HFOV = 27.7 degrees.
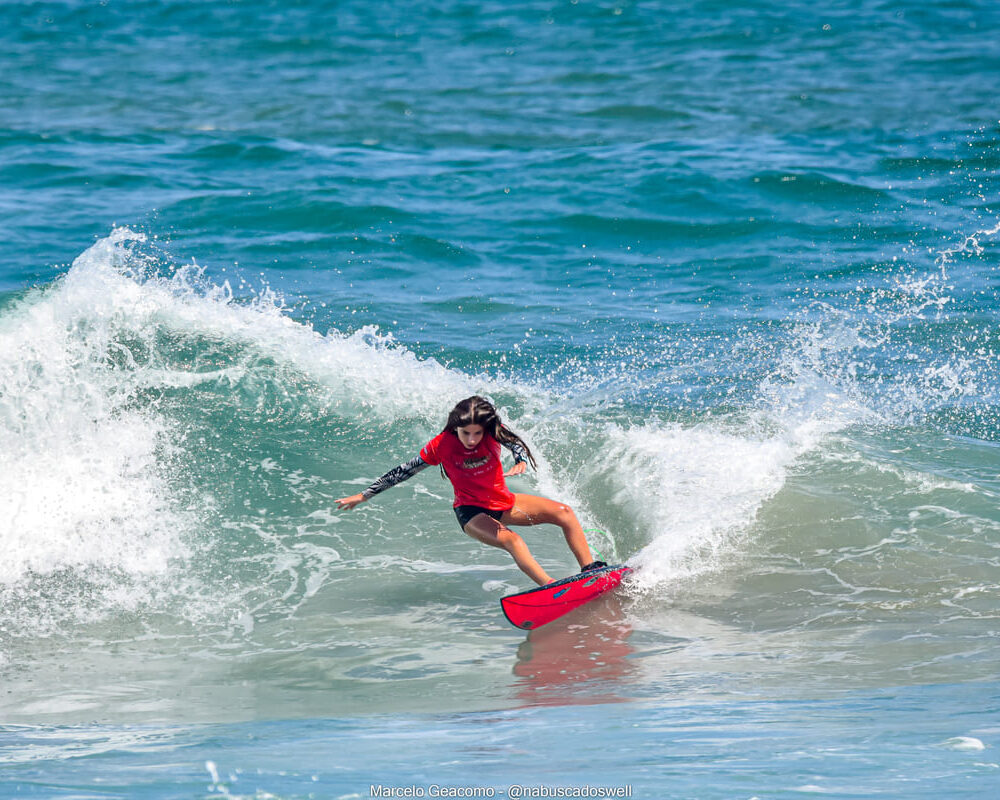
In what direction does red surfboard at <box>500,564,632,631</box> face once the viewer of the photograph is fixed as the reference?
facing the viewer and to the left of the viewer
